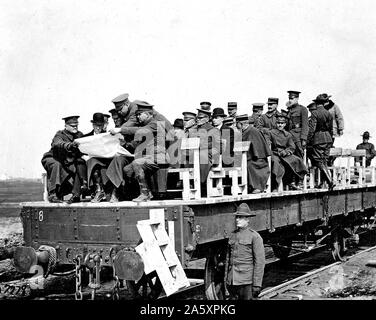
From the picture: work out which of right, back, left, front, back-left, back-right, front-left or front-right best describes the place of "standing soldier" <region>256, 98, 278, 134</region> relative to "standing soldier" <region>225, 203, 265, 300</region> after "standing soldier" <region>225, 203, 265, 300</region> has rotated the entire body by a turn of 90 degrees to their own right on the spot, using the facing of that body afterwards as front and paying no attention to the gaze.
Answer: front-right

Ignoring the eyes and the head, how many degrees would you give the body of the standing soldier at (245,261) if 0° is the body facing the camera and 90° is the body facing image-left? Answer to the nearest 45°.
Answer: approximately 45°

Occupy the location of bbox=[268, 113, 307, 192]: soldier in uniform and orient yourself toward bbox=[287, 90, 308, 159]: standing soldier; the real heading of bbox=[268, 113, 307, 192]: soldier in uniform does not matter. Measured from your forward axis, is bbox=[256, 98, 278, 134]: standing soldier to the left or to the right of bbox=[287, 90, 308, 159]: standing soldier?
left

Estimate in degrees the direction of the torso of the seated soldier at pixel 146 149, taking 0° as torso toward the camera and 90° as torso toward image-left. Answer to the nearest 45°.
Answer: approximately 90°

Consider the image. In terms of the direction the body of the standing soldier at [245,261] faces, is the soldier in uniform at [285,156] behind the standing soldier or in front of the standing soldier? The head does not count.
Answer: behind

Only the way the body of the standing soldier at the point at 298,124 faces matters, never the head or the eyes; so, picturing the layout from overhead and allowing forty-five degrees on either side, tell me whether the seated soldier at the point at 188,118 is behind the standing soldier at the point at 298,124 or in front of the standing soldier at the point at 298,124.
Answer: in front

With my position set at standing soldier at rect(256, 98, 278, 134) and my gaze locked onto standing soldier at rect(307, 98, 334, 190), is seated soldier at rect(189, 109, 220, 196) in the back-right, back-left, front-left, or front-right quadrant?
back-right
